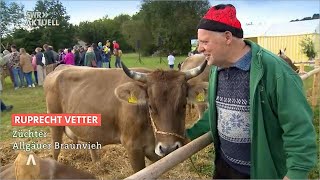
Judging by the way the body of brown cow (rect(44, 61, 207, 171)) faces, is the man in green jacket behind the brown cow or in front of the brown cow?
in front

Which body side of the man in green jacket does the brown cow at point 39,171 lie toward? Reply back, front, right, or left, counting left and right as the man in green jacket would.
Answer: front

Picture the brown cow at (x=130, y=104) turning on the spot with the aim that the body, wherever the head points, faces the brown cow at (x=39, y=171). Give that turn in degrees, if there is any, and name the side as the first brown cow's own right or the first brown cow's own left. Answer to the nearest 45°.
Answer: approximately 45° to the first brown cow's own right

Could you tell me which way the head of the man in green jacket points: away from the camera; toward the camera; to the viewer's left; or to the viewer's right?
to the viewer's left

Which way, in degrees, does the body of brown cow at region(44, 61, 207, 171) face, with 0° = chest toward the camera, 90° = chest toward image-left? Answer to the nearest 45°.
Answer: approximately 315°

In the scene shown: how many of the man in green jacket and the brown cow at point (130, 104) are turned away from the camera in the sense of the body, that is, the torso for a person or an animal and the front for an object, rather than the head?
0

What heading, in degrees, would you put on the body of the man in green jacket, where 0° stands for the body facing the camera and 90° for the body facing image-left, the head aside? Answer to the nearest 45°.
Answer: approximately 45°

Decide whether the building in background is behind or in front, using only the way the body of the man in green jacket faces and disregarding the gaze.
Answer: behind
